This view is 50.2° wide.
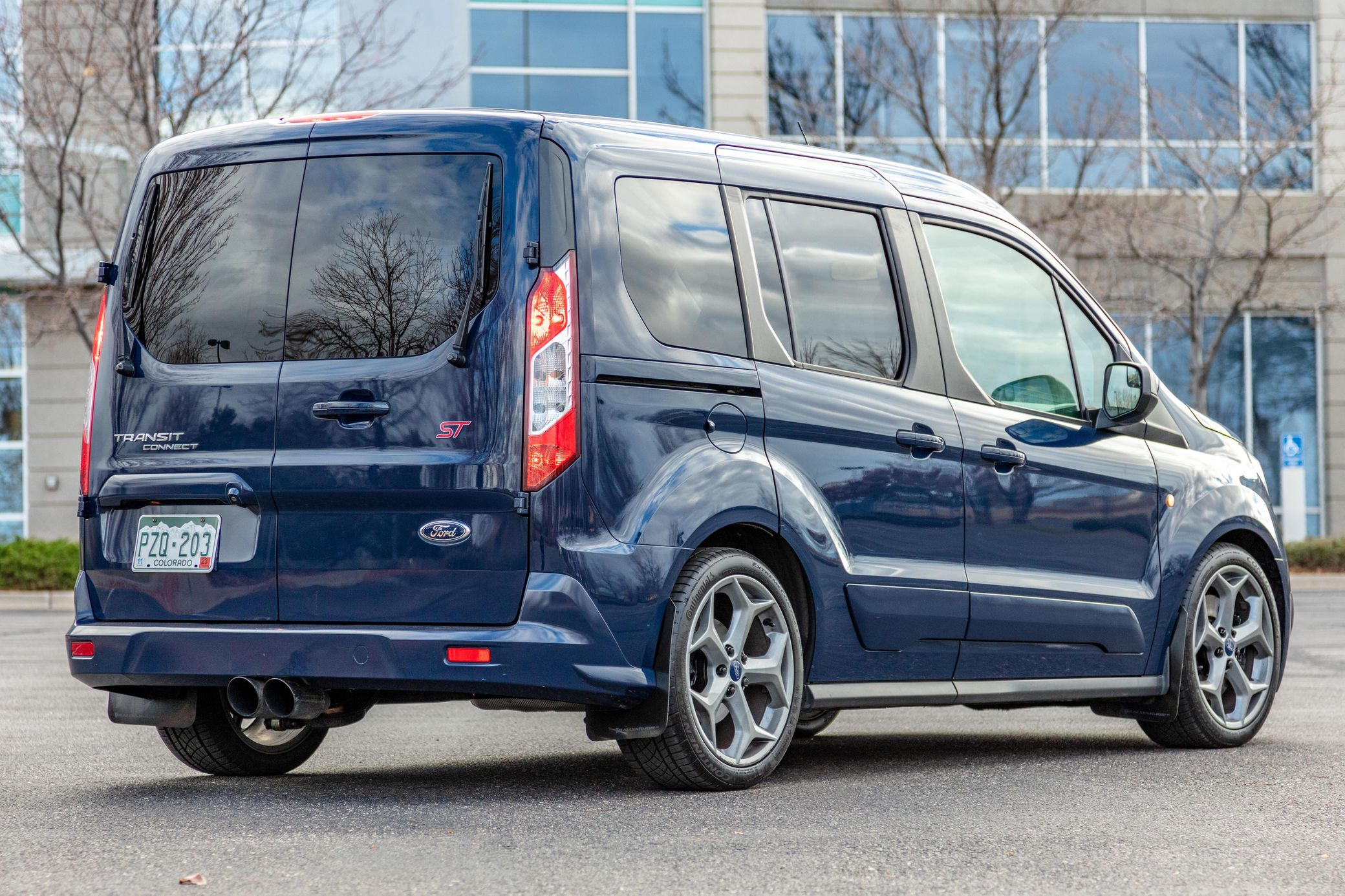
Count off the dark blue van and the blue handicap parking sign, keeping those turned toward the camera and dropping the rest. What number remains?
1

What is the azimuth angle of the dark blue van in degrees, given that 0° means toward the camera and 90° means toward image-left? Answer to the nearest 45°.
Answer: approximately 225°

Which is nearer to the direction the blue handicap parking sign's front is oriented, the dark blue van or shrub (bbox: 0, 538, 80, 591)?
the dark blue van

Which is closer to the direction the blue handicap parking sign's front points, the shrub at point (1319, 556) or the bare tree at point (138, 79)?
the shrub

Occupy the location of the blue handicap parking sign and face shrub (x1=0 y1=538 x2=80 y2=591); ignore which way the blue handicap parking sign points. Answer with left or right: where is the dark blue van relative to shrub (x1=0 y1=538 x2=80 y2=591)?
left

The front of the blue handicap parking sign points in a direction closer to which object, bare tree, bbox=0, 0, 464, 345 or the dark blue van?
the dark blue van

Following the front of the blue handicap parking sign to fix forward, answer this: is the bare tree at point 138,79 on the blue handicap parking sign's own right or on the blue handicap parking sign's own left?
on the blue handicap parking sign's own right

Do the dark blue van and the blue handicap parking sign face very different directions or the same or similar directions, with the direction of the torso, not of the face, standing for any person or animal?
very different directions

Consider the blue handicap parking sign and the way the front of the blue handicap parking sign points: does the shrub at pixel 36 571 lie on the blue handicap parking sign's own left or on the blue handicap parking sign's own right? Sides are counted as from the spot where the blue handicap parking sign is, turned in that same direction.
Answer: on the blue handicap parking sign's own right

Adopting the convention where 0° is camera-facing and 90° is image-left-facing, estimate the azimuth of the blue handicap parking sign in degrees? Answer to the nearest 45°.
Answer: approximately 0°
